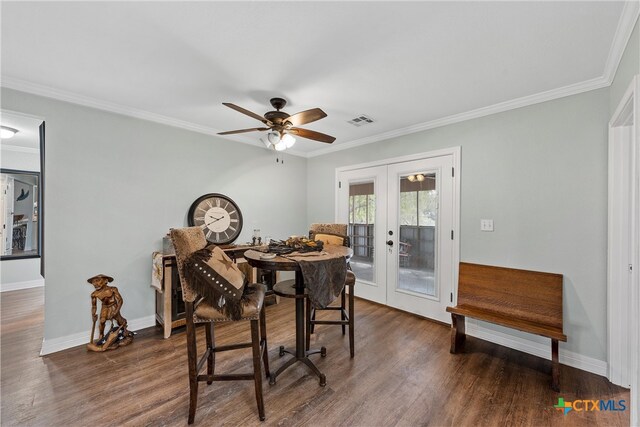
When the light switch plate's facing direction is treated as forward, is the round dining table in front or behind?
in front

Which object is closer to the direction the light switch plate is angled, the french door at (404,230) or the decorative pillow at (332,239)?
the decorative pillow

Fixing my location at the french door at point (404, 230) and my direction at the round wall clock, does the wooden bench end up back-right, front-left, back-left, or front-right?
back-left

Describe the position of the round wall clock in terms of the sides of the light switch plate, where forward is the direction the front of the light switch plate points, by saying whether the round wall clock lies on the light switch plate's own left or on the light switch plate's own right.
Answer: on the light switch plate's own right

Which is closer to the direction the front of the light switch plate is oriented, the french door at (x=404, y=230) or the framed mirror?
the framed mirror

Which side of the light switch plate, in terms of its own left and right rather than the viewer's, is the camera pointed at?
front

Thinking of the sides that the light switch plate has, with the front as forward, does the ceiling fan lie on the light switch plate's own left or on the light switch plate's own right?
on the light switch plate's own right

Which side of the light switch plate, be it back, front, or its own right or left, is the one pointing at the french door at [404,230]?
right
